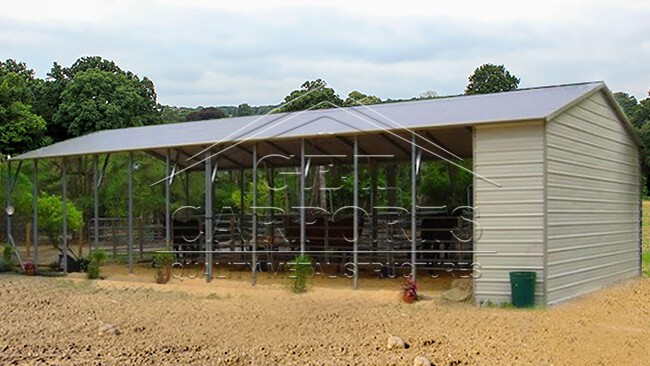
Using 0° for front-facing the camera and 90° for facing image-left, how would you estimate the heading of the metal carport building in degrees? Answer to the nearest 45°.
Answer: approximately 45°

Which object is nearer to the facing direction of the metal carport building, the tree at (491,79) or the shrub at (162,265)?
the shrub

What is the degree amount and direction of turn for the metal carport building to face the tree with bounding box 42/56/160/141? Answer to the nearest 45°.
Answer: approximately 90° to its right

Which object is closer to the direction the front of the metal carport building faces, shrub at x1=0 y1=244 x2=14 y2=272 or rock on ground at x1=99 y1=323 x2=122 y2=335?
the rock on ground

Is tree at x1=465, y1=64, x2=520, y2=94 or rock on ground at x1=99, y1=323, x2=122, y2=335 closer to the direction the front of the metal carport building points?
the rock on ground

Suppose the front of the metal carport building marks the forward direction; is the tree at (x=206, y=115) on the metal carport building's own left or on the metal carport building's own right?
on the metal carport building's own right

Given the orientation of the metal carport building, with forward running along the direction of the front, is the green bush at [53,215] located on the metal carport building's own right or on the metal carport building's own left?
on the metal carport building's own right

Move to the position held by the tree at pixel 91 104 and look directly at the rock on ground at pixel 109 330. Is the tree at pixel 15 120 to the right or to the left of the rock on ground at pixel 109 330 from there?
right

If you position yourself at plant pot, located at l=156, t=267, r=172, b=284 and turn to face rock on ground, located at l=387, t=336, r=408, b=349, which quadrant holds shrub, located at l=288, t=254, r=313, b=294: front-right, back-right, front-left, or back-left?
front-left

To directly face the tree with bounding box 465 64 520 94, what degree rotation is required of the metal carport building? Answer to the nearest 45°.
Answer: approximately 135° to its right
